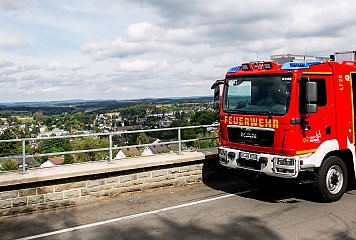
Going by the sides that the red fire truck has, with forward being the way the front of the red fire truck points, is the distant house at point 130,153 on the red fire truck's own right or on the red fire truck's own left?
on the red fire truck's own right

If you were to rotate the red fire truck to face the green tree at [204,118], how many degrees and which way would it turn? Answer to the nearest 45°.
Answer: approximately 90° to its right

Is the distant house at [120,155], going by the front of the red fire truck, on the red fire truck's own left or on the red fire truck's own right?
on the red fire truck's own right

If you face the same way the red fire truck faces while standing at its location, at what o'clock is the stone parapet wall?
The stone parapet wall is roughly at 1 o'clock from the red fire truck.

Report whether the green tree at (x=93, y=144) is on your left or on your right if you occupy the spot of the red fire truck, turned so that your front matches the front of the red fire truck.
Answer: on your right

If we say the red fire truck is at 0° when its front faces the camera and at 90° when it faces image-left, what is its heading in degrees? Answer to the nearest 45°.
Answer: approximately 45°
